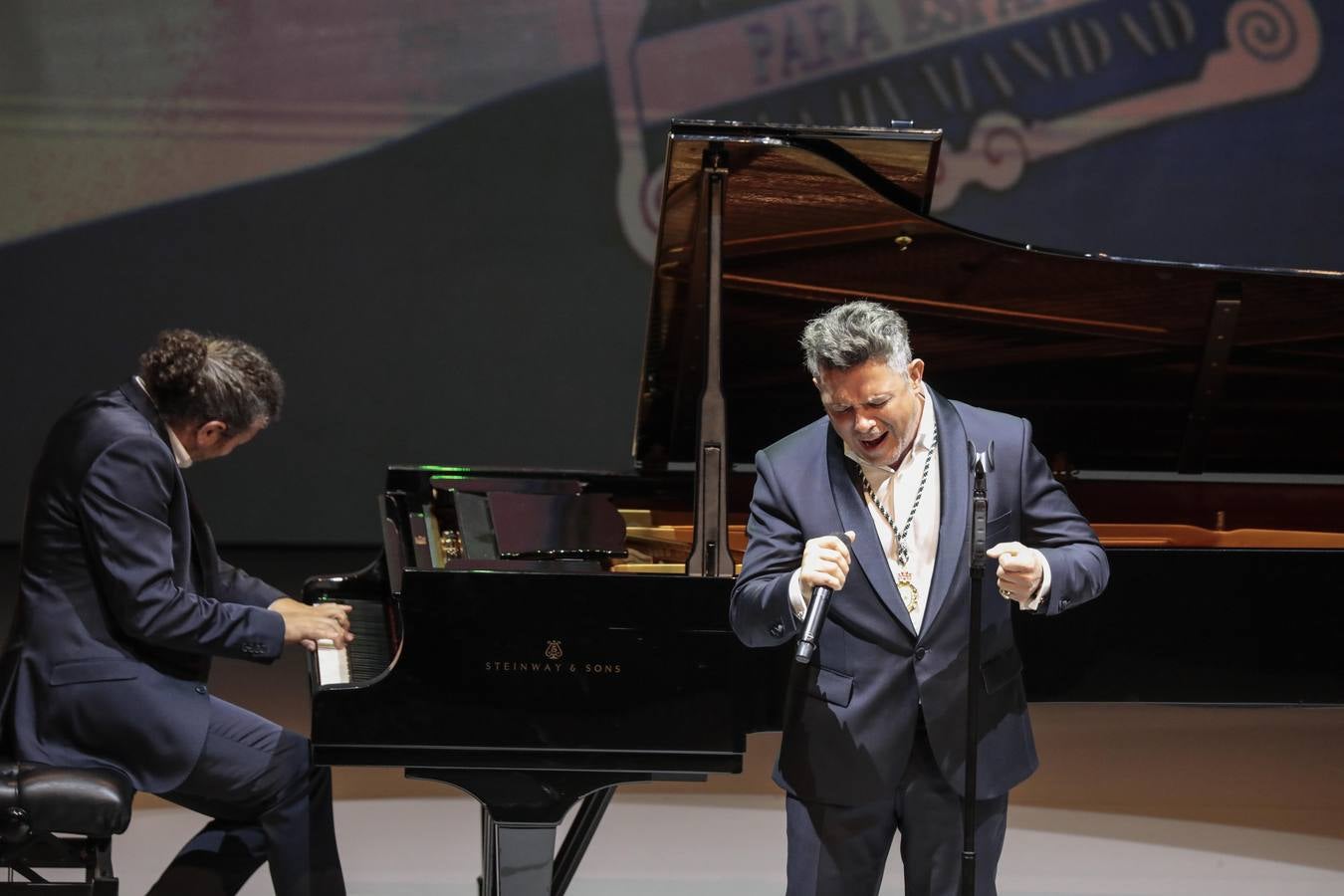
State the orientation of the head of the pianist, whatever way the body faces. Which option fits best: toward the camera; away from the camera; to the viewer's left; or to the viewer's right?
to the viewer's right

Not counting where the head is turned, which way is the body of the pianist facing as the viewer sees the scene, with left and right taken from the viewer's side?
facing to the right of the viewer

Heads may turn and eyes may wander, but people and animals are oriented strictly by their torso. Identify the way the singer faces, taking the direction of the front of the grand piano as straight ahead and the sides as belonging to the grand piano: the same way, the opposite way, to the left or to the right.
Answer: to the left

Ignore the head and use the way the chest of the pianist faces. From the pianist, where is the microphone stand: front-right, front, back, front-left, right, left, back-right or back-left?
front-right

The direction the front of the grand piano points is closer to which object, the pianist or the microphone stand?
the pianist

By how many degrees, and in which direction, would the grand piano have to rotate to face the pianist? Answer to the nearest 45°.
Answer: approximately 45° to its left

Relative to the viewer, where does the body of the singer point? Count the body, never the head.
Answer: toward the camera

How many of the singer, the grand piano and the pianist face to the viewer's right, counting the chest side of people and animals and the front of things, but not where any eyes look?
1

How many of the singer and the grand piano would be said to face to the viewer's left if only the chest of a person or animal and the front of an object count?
1

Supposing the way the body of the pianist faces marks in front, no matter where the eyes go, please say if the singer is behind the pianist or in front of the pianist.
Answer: in front

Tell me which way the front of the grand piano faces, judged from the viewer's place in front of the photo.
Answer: facing to the left of the viewer

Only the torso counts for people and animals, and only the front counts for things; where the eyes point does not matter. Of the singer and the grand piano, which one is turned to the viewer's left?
the grand piano

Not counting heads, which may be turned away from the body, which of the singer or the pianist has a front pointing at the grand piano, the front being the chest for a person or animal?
the pianist
